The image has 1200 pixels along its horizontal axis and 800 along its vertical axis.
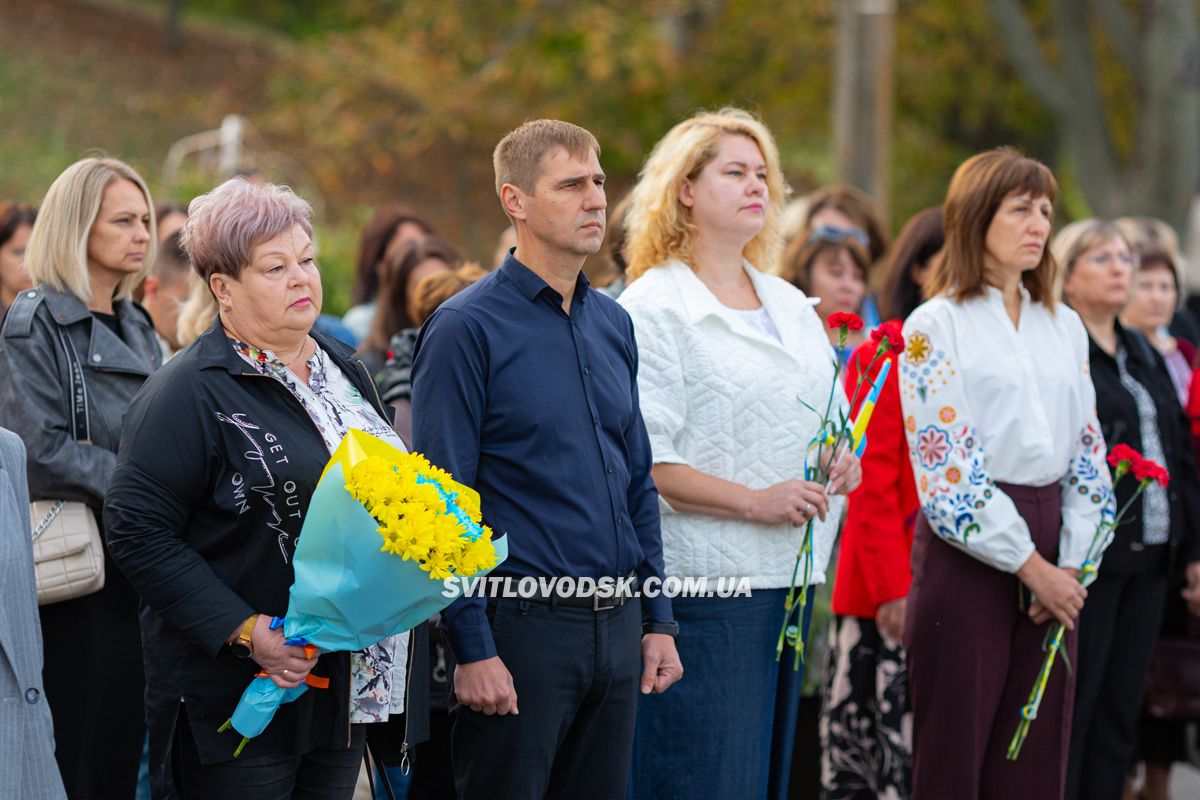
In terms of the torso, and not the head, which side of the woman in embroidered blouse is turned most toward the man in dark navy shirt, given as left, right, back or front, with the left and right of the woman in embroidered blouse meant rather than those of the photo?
right

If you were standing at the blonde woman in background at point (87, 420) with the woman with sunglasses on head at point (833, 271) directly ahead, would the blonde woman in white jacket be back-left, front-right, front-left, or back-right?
front-right

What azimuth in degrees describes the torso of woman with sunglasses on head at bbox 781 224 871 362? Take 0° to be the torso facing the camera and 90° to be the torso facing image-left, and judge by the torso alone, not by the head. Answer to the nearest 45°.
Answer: approximately 315°

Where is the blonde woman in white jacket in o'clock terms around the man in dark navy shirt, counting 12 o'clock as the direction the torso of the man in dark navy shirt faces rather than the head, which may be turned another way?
The blonde woman in white jacket is roughly at 9 o'clock from the man in dark navy shirt.

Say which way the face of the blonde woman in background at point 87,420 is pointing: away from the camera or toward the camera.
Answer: toward the camera

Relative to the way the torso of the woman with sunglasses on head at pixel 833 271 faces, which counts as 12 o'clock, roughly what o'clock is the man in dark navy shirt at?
The man in dark navy shirt is roughly at 2 o'clock from the woman with sunglasses on head.

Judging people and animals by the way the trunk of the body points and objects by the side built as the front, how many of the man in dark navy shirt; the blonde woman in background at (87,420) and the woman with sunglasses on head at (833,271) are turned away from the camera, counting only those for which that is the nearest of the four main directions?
0

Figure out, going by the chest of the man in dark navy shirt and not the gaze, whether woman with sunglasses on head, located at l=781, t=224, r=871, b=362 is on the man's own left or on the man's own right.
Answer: on the man's own left

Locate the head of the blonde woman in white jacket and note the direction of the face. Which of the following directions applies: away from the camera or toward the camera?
toward the camera

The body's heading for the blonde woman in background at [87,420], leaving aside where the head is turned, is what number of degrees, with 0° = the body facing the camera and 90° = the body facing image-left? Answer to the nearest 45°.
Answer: approximately 315°

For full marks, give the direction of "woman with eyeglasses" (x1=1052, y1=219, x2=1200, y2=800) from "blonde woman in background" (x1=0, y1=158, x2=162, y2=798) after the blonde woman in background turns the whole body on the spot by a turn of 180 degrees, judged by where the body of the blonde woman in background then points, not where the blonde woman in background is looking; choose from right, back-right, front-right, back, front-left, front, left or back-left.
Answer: back-right

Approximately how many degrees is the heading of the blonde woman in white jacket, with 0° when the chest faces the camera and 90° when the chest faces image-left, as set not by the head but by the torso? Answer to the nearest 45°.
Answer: approximately 315°

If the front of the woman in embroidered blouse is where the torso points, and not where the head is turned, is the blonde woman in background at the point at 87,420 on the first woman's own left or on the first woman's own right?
on the first woman's own right
